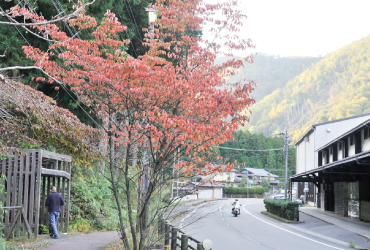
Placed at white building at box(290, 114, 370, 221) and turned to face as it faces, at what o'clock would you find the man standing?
The man standing is roughly at 11 o'clock from the white building.

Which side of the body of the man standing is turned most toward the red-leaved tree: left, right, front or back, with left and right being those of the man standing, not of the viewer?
back

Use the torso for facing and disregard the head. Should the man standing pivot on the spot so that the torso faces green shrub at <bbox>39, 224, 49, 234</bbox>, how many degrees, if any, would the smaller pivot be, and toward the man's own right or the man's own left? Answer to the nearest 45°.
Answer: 0° — they already face it

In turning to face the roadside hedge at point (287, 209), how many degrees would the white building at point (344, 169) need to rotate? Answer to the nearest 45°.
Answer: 0° — it already faces it
